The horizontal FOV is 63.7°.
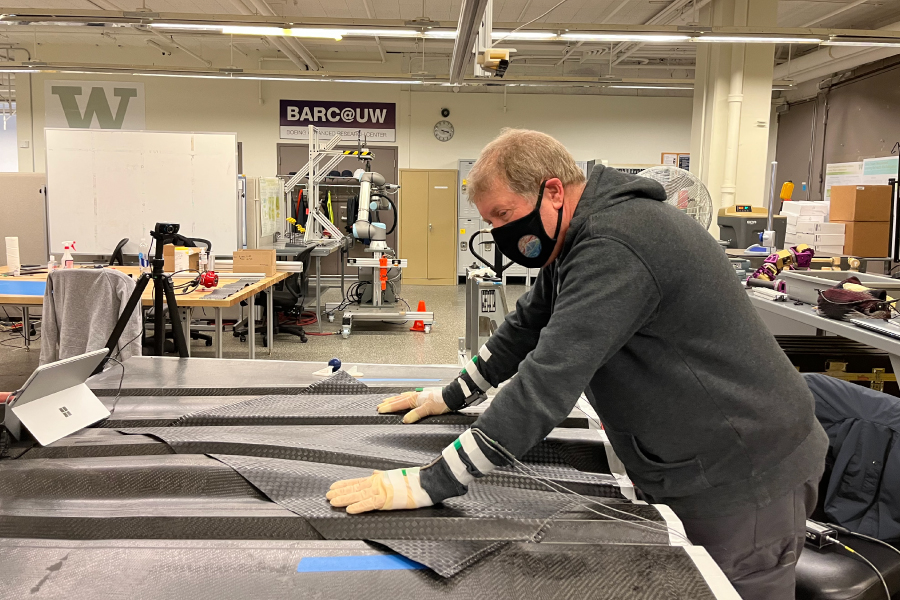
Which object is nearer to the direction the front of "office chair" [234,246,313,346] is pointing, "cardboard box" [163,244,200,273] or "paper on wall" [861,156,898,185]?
the cardboard box

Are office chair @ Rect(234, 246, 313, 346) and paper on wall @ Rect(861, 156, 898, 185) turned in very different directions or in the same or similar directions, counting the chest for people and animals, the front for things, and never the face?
same or similar directions

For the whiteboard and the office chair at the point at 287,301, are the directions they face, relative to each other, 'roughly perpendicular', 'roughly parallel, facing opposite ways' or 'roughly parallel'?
roughly perpendicular

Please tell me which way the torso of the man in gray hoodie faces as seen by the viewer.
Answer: to the viewer's left

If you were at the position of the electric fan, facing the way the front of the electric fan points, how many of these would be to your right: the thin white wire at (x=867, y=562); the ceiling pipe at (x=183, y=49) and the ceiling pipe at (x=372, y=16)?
2

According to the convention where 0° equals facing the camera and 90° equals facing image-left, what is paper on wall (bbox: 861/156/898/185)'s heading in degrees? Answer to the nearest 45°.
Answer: approximately 45°

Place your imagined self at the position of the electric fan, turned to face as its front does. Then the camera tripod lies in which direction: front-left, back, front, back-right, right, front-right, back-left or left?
front

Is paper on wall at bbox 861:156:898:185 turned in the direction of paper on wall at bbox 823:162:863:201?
no

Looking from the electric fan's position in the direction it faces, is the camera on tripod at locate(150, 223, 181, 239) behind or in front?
in front

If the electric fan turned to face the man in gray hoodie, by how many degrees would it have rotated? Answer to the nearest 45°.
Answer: approximately 45° to its left

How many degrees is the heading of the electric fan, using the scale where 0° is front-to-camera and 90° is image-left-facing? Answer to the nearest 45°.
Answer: approximately 45°

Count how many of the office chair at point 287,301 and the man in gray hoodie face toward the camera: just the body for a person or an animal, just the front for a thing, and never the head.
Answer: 0

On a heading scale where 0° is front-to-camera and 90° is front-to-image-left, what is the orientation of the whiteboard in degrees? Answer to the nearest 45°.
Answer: approximately 0°

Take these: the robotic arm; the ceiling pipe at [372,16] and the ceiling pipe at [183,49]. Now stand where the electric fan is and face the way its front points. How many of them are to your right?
3

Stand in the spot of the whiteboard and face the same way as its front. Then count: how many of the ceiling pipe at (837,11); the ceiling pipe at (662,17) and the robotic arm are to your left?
3

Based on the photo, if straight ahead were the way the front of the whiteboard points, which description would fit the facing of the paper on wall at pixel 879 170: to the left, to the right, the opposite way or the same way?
to the right

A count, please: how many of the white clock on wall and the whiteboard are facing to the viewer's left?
0

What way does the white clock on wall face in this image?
toward the camera

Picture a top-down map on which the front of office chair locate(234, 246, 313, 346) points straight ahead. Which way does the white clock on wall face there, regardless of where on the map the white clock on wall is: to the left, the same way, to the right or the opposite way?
to the left

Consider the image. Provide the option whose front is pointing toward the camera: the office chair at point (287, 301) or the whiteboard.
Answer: the whiteboard

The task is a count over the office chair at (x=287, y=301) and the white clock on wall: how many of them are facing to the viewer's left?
1

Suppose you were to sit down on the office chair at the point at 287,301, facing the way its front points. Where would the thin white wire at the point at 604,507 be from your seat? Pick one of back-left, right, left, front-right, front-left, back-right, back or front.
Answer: left
